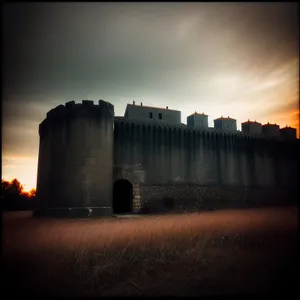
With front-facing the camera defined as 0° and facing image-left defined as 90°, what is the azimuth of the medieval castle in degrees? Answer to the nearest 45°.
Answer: approximately 315°
